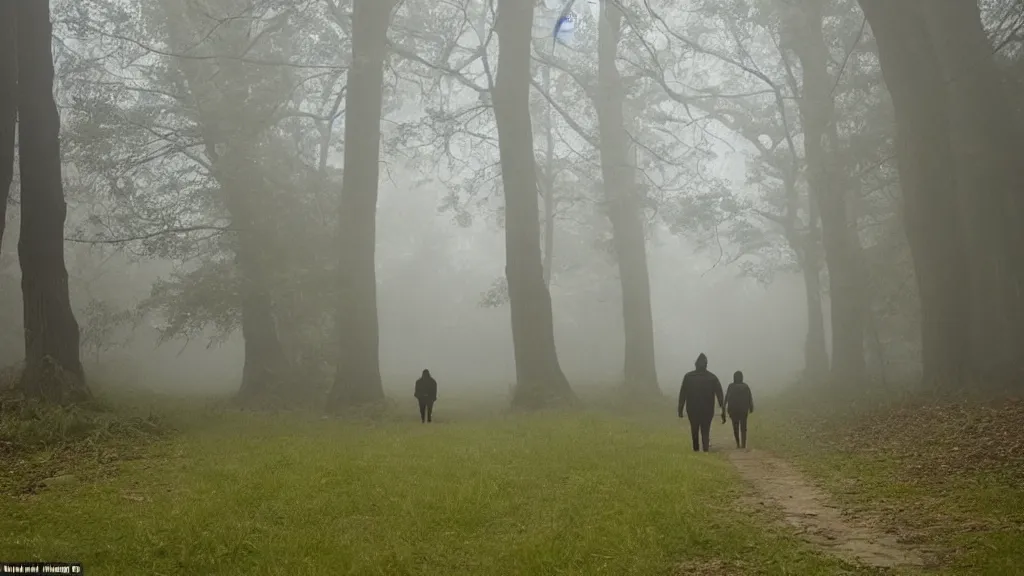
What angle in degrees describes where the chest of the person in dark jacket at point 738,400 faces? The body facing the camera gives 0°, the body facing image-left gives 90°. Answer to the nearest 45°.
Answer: approximately 180°

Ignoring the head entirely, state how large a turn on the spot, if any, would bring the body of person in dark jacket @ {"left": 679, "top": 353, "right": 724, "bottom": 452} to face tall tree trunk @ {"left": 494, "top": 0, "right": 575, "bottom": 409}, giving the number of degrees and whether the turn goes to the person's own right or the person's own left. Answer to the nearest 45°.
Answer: approximately 45° to the person's own left

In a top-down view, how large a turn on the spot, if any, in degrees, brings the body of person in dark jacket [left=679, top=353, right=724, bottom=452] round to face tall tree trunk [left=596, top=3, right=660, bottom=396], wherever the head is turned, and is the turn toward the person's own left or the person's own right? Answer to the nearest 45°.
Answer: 0° — they already face it

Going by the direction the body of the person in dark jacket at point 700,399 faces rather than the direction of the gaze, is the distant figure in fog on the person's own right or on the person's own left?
on the person's own left

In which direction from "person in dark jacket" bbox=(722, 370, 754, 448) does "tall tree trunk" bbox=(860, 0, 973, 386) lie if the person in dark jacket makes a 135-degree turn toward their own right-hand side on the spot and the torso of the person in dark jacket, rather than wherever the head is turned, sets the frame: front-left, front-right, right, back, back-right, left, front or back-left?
left

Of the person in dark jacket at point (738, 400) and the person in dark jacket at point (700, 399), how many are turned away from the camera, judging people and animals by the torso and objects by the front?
2

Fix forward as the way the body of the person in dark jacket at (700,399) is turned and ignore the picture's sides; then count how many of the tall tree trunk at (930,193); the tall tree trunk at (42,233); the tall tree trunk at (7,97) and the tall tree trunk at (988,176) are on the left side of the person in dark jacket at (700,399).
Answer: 2

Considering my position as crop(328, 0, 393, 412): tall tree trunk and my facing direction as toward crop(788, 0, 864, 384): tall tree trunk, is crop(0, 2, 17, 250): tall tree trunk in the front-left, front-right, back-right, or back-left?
back-right

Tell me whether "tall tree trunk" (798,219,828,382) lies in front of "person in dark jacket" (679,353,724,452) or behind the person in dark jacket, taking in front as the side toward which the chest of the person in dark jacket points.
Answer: in front

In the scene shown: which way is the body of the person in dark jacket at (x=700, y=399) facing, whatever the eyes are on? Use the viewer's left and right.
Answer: facing away from the viewer

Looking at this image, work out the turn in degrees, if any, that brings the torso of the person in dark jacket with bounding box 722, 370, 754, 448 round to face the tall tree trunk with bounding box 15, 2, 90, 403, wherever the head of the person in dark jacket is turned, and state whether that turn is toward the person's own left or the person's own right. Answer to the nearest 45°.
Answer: approximately 90° to the person's own left

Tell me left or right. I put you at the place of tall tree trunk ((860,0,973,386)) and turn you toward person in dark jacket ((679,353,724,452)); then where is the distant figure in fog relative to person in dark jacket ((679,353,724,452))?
right

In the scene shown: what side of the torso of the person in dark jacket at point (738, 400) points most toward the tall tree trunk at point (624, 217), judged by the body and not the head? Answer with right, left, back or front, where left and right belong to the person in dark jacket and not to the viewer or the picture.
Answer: front
